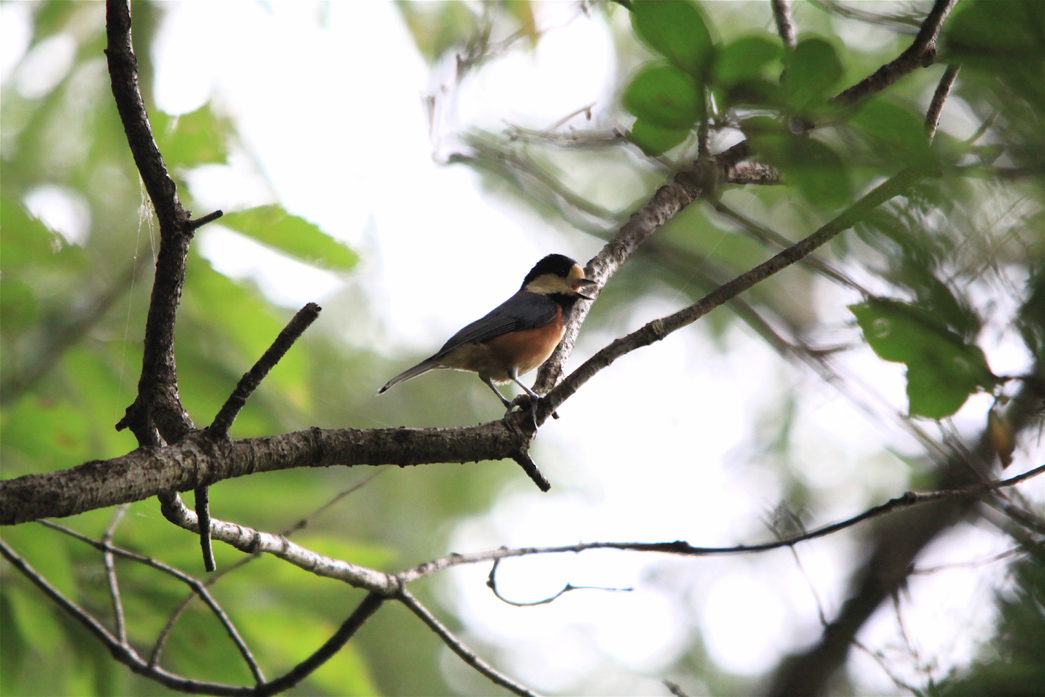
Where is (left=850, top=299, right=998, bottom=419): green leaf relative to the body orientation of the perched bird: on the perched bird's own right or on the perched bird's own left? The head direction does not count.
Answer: on the perched bird's own left

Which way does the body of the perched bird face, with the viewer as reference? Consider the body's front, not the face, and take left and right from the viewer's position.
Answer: facing to the right of the viewer
